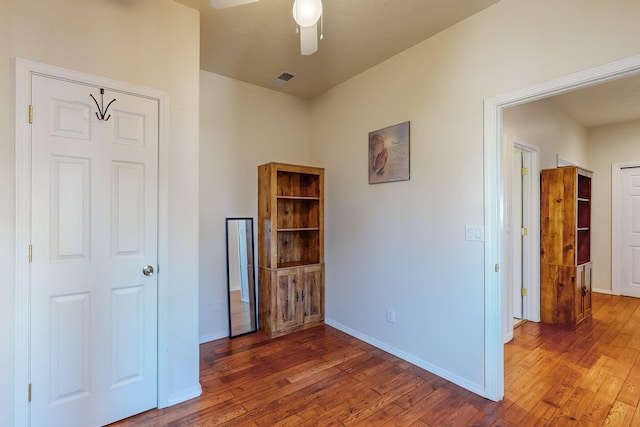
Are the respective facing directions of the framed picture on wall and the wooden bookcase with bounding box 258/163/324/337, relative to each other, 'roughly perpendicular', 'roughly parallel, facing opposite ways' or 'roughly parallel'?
roughly perpendicular

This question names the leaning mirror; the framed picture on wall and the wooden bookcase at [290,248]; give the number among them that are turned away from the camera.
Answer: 0

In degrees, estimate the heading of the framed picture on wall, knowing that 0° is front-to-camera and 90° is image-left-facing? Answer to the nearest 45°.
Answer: approximately 45°

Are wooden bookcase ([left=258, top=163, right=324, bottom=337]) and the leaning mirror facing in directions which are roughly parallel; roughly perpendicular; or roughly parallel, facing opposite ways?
roughly parallel

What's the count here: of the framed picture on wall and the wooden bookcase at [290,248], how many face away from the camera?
0

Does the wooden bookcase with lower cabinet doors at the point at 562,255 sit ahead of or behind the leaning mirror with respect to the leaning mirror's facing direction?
ahead

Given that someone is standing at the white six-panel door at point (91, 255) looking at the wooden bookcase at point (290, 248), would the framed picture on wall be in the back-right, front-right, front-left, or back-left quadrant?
front-right

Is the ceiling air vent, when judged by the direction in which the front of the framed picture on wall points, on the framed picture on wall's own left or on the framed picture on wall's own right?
on the framed picture on wall's own right

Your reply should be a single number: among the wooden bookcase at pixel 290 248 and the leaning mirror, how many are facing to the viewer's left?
0

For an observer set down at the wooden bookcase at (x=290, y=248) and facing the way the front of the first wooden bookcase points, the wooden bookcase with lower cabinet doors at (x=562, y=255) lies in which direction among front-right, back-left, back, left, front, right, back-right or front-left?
front-left

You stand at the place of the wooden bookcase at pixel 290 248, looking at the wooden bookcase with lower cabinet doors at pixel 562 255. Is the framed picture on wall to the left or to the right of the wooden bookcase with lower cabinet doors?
right

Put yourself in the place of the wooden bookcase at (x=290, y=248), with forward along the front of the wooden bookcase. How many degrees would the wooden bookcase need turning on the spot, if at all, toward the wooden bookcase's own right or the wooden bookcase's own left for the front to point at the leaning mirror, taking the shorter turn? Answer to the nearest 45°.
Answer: approximately 135° to the wooden bookcase's own right

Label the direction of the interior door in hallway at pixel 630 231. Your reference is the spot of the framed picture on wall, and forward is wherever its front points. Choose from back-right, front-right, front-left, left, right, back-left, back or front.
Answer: back

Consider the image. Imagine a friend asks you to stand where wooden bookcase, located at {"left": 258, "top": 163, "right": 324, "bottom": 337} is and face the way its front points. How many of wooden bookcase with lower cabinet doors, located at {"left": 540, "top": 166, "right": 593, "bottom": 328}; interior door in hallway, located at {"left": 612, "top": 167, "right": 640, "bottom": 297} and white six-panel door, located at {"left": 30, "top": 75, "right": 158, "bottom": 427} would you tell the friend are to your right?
1
